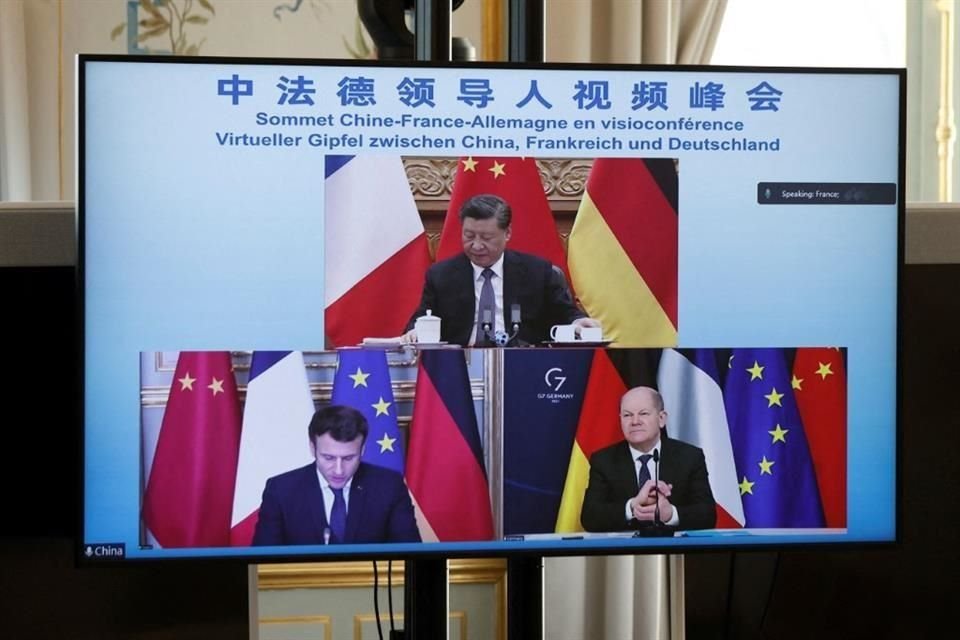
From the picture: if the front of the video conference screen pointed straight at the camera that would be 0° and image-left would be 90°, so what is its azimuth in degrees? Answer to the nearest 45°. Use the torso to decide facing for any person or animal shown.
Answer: approximately 0°
